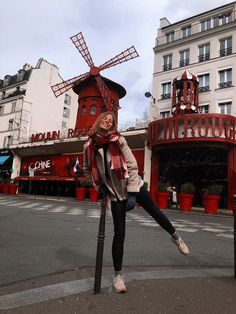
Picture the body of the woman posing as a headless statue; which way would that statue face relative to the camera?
toward the camera

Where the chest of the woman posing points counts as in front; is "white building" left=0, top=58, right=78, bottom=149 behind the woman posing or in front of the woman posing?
behind

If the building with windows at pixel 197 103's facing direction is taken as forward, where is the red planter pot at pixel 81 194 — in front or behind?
in front

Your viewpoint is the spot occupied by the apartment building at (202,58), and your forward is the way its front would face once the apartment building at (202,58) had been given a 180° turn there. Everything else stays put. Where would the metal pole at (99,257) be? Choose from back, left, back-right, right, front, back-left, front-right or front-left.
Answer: back-right

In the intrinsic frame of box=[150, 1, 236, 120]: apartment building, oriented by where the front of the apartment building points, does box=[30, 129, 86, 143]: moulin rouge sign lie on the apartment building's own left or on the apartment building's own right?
on the apartment building's own right

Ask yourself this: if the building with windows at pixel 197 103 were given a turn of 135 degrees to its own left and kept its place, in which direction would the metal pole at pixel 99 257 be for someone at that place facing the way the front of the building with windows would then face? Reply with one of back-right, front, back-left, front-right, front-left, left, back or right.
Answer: right

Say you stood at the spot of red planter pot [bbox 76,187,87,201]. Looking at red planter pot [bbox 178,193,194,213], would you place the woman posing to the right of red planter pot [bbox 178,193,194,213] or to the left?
right

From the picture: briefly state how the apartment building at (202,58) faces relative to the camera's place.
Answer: facing the viewer and to the left of the viewer

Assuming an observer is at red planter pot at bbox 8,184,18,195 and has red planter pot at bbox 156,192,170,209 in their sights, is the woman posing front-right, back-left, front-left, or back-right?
front-right

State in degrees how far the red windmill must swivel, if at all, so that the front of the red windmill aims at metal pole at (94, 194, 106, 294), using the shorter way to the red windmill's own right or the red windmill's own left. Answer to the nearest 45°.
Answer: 0° — it already faces it

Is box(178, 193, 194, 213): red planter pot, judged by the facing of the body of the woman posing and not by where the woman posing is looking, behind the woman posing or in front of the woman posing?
behind

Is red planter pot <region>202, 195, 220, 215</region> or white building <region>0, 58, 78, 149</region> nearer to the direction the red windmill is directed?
the red planter pot

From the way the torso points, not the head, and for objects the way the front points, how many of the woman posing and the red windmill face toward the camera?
2

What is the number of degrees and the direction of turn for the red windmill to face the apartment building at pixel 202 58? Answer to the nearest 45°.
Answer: approximately 45° to its left
